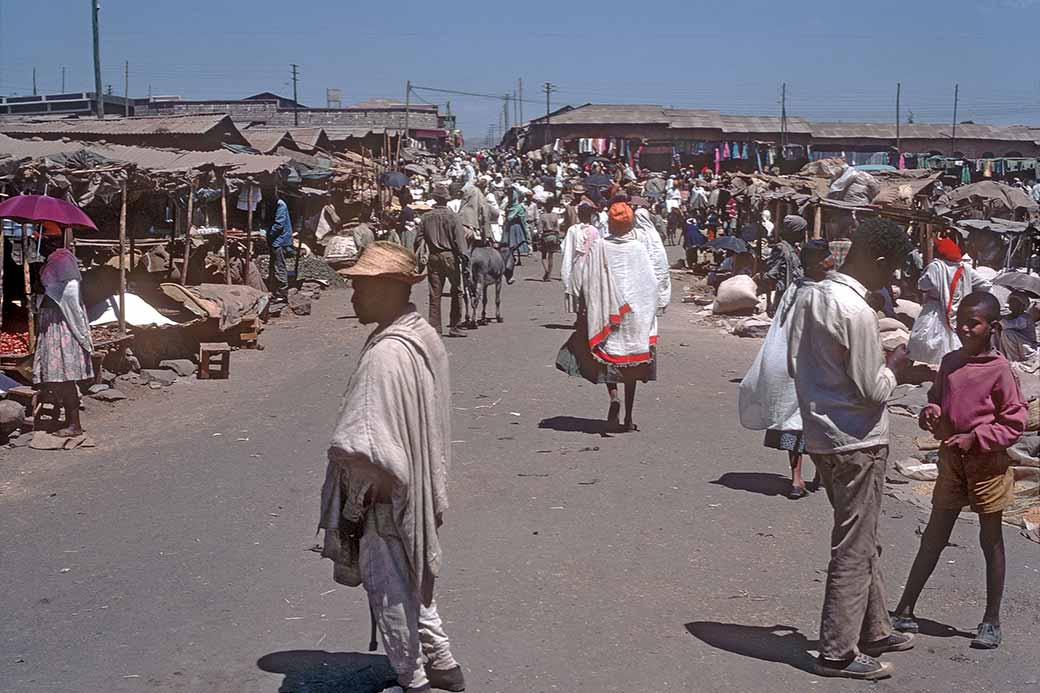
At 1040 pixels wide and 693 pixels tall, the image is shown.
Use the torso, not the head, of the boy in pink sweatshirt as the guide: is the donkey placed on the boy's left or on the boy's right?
on the boy's right

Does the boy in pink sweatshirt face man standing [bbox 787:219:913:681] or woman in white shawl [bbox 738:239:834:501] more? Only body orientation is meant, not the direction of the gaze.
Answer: the man standing

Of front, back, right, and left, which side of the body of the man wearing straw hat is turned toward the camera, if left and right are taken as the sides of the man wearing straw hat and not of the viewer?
left

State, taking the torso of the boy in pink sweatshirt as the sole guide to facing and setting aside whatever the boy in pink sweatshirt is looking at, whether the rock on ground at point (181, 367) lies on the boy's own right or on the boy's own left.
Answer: on the boy's own right

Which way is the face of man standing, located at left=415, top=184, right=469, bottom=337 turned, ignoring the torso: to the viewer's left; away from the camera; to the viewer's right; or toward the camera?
away from the camera

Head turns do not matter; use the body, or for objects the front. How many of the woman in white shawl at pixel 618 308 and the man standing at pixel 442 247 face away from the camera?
2

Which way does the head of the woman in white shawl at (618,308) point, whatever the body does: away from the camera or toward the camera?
away from the camera

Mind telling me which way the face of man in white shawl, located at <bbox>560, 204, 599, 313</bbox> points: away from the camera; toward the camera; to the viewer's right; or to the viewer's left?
away from the camera

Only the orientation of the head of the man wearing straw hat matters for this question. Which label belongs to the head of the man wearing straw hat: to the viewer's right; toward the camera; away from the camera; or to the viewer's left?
to the viewer's left

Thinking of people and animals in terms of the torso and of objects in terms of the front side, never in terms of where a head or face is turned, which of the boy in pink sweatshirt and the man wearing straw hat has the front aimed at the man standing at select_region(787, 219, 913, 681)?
the boy in pink sweatshirt

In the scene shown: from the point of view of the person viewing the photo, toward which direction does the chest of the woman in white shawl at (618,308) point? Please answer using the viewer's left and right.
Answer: facing away from the viewer

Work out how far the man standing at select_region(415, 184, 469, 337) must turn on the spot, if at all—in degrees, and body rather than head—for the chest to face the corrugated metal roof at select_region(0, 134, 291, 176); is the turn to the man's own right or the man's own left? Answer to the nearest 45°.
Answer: approximately 90° to the man's own left

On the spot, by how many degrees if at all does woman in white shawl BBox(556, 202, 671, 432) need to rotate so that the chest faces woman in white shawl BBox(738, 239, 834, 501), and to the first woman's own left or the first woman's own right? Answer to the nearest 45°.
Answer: approximately 135° to the first woman's own right

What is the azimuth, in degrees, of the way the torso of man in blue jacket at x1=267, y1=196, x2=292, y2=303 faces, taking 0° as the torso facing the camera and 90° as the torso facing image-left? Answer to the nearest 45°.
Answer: approximately 90°

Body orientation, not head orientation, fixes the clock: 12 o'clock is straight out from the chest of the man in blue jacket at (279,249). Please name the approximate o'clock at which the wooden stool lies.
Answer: The wooden stool is roughly at 9 o'clock from the man in blue jacket.

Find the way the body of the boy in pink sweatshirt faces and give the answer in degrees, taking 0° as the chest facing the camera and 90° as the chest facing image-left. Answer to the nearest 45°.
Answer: approximately 45°

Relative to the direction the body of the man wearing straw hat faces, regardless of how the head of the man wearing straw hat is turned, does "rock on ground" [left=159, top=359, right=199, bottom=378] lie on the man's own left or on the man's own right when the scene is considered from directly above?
on the man's own right
